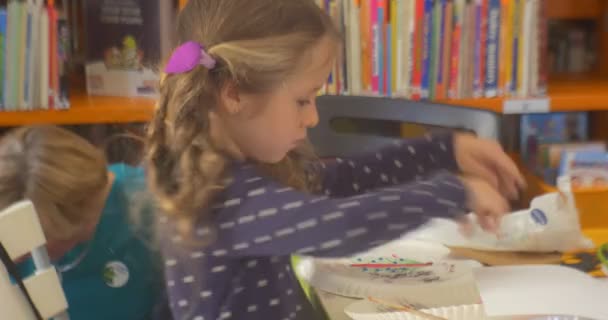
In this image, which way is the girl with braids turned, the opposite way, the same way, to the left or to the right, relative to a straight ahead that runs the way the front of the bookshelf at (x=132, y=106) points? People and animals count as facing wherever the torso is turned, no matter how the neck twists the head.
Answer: to the left

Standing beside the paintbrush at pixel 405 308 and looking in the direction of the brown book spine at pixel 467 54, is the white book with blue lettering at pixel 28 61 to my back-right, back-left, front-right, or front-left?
front-left

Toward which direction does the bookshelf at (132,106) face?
toward the camera

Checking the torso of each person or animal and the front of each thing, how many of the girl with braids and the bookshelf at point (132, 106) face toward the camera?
1

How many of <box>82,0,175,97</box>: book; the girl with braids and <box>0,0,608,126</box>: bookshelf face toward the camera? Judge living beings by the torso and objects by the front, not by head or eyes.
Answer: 2

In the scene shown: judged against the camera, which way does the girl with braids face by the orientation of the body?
to the viewer's right

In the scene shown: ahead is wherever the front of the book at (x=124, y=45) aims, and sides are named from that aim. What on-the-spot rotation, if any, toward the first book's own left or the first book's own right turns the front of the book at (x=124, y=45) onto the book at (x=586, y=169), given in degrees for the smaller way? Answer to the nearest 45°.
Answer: approximately 45° to the first book's own left

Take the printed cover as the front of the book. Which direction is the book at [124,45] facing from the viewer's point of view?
toward the camera

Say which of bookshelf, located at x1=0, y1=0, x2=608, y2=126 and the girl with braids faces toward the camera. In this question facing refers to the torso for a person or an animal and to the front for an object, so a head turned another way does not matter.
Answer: the bookshelf

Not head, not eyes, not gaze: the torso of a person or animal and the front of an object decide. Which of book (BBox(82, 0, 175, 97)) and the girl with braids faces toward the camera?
the book

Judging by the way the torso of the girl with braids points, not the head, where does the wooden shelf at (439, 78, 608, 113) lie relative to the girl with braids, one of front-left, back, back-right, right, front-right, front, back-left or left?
front-left

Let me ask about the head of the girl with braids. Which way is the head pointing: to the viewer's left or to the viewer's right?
to the viewer's right

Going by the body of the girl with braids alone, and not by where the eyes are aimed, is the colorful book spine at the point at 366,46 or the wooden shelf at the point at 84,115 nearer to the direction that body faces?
the colorful book spine
